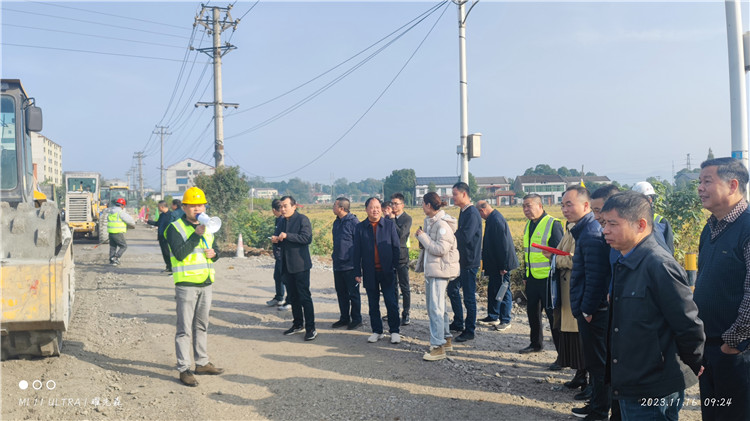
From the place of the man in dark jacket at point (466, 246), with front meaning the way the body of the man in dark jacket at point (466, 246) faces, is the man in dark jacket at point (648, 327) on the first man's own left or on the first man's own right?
on the first man's own left

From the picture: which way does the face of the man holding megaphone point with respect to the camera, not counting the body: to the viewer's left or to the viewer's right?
to the viewer's right

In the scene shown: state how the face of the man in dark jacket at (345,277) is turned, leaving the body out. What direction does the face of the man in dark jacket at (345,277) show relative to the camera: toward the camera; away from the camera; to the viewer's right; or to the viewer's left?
to the viewer's left

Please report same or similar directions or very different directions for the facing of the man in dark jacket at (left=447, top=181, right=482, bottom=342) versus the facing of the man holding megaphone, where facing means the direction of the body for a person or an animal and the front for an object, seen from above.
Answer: very different directions

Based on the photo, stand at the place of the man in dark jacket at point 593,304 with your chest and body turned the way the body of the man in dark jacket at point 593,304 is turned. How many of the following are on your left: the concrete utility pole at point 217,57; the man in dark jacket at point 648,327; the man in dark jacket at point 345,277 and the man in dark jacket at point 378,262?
1

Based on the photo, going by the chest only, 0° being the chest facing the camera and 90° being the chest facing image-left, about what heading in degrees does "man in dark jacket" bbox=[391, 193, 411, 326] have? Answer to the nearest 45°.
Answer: approximately 45°

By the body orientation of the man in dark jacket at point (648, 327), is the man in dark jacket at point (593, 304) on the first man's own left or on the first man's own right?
on the first man's own right

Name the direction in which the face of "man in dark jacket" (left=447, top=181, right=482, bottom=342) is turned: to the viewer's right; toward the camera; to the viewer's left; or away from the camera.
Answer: to the viewer's left

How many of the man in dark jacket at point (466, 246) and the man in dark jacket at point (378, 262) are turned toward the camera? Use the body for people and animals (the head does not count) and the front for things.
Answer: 1

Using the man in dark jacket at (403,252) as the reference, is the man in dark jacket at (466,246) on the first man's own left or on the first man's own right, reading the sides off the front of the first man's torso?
on the first man's own left

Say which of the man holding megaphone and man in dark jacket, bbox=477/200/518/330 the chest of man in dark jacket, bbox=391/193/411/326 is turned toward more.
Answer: the man holding megaphone

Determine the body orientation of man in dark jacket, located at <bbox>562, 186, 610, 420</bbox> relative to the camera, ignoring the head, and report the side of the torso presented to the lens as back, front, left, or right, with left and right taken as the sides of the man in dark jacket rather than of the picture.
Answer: left

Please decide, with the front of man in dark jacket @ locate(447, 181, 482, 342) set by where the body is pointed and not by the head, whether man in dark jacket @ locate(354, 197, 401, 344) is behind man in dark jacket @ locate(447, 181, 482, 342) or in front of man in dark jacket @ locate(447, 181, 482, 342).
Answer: in front

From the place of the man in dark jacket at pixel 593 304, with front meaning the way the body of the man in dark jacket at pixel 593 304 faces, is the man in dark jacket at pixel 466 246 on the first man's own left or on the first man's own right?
on the first man's own right

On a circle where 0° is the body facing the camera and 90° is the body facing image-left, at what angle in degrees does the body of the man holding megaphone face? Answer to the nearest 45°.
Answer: approximately 315°

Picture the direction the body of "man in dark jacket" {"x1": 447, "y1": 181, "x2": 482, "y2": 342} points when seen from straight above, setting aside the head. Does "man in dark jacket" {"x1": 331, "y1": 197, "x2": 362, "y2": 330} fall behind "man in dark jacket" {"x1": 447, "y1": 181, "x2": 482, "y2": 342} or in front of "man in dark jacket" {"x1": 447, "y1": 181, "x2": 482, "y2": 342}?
in front
